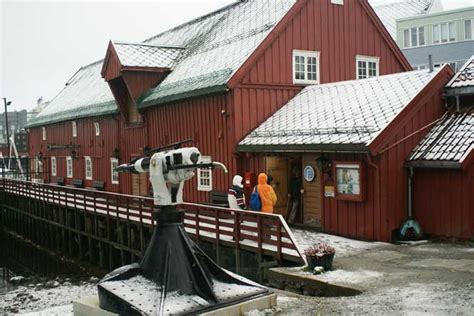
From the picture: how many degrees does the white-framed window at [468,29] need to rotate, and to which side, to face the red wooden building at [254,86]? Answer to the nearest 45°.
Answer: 0° — it already faces it

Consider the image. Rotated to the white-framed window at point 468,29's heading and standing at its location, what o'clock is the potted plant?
The potted plant is roughly at 12 o'clock from the white-framed window.

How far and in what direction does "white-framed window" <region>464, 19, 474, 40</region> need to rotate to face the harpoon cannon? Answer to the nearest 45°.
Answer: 0° — it already faces it

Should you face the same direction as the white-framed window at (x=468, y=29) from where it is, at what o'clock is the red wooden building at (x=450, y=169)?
The red wooden building is roughly at 12 o'clock from the white-framed window.

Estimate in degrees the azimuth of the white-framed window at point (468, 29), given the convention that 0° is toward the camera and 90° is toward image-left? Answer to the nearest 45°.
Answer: approximately 0°

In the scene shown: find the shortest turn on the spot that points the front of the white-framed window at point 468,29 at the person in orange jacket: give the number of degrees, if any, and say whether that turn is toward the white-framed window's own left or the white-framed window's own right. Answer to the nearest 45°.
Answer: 0° — it already faces them

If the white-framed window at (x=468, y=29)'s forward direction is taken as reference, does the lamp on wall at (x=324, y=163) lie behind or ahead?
ahead

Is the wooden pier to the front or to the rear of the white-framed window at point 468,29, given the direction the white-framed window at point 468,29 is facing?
to the front

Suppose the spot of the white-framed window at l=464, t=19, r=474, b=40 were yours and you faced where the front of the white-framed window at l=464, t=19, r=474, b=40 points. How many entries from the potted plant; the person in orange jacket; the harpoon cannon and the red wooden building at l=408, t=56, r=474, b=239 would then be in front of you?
4
